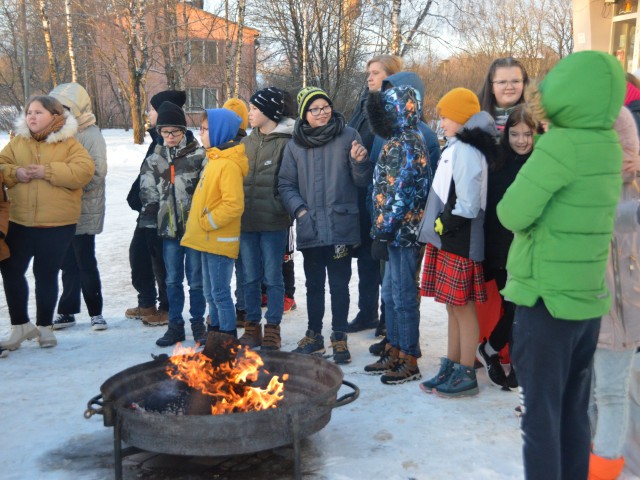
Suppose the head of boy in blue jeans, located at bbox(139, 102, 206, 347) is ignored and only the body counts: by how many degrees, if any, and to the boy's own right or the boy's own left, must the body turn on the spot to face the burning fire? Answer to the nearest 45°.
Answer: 0° — they already face it

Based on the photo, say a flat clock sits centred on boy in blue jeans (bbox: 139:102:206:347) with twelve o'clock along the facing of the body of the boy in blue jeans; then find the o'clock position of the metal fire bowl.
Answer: The metal fire bowl is roughly at 12 o'clock from the boy in blue jeans.

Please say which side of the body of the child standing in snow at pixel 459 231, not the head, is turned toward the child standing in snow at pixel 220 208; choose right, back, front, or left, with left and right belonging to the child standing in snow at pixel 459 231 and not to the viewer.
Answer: front

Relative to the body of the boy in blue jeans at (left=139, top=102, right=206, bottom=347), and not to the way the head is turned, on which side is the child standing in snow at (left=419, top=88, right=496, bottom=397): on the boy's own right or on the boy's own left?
on the boy's own left

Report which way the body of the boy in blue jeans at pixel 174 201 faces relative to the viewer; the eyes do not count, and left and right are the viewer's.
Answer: facing the viewer

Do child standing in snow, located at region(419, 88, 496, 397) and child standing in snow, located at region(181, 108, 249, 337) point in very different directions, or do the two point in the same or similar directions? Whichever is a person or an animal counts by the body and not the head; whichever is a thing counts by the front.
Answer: same or similar directions

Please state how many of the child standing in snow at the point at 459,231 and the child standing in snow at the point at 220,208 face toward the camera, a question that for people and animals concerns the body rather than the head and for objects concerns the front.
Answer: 0

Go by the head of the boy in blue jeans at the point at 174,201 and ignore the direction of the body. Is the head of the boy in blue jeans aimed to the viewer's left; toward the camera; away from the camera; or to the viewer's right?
toward the camera

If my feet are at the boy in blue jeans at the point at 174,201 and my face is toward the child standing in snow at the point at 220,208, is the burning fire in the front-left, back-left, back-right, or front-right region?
front-right

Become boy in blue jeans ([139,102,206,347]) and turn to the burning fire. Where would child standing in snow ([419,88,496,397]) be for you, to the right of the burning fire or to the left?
left

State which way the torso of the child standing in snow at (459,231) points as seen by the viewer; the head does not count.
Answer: to the viewer's left

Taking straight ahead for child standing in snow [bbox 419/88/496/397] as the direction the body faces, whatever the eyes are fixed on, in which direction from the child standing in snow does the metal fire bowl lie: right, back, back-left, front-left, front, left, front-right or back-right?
front-left
